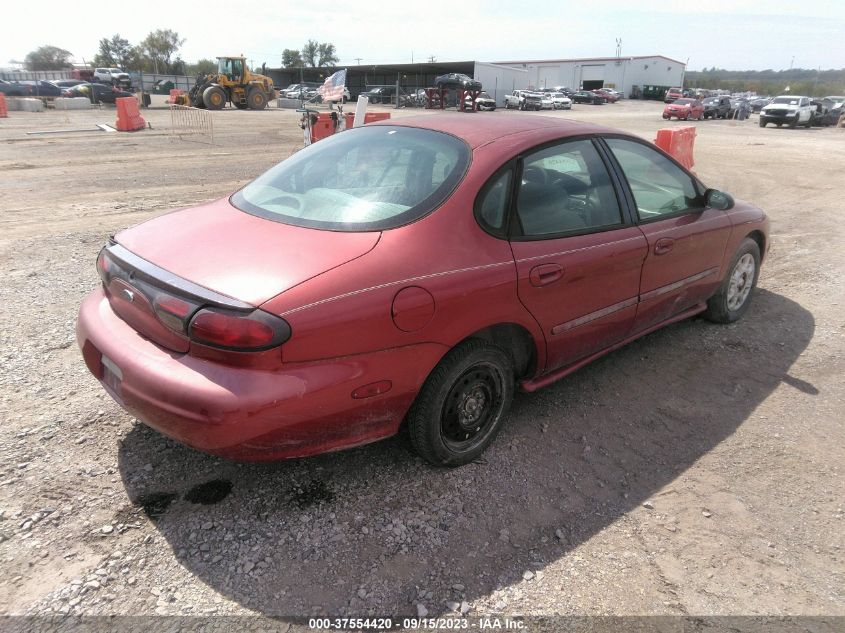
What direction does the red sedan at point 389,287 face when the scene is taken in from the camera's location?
facing away from the viewer and to the right of the viewer

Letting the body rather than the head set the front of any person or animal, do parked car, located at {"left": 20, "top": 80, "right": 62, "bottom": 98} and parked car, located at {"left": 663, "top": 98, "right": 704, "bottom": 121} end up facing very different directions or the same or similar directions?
very different directions

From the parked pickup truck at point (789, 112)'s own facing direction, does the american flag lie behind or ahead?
ahead

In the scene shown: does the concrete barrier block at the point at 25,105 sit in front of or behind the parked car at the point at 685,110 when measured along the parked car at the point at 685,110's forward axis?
in front

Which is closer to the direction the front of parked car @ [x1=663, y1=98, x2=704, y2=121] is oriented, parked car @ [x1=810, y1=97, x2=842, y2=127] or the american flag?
the american flag

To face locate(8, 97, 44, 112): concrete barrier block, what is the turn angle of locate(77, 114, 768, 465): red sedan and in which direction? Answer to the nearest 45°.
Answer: approximately 90° to its left

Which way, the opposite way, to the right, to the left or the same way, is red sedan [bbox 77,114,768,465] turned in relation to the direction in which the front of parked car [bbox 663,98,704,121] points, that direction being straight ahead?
the opposite way

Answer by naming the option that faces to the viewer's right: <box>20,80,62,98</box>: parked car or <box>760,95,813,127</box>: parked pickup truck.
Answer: <box>20,80,62,98</box>: parked car
